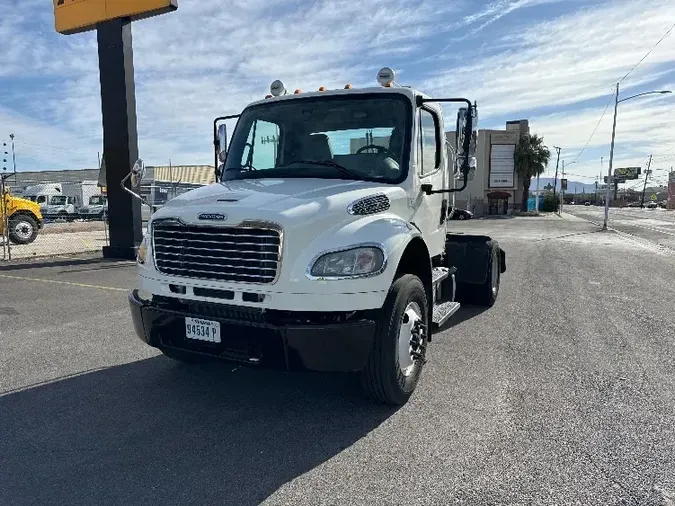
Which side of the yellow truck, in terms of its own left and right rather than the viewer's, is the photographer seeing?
right

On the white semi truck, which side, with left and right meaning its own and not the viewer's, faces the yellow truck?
right

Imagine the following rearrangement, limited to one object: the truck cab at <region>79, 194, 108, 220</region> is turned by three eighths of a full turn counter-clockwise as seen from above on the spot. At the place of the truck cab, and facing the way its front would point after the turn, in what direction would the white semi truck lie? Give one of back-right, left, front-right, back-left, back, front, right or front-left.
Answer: right

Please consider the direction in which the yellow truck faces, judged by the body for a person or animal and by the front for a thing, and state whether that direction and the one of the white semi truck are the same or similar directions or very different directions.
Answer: very different directions

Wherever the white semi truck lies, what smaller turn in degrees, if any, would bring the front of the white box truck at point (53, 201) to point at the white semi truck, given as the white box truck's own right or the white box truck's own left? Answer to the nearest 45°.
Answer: approximately 45° to the white box truck's own left

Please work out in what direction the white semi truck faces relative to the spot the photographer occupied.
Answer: facing the viewer and to the left of the viewer
